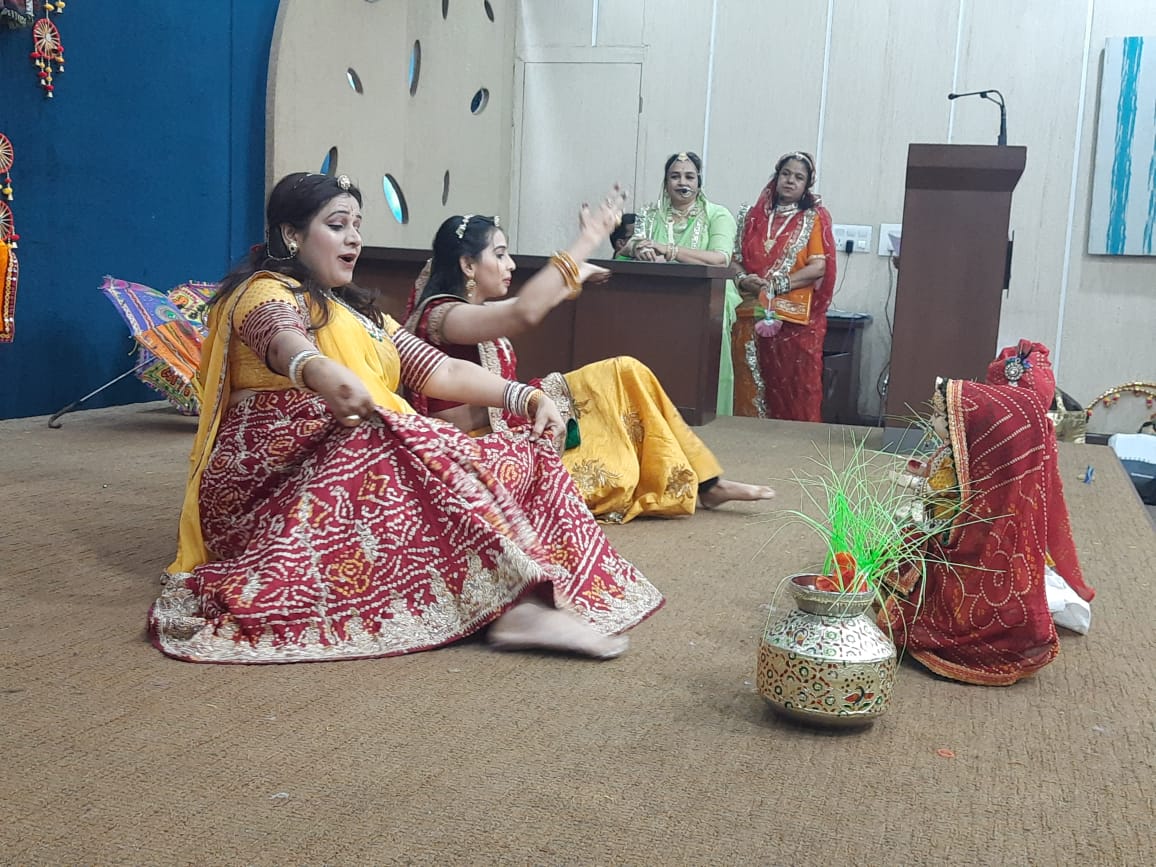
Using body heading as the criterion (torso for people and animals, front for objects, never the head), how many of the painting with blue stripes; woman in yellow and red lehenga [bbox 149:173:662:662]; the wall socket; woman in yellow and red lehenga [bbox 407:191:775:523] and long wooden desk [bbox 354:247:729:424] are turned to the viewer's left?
0

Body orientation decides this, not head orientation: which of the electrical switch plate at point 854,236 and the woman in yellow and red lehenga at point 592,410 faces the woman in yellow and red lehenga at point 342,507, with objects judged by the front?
the electrical switch plate

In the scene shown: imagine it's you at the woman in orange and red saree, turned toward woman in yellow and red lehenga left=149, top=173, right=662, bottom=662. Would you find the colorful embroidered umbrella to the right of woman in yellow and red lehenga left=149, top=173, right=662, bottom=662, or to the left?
right

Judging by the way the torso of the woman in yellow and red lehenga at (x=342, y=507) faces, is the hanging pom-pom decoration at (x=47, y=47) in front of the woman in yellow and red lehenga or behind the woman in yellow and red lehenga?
behind

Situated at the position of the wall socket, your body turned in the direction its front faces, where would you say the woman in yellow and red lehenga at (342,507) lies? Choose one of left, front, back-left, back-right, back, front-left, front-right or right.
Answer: front

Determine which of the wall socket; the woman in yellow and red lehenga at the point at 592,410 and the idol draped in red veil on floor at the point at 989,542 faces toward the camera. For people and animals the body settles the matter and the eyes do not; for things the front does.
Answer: the wall socket

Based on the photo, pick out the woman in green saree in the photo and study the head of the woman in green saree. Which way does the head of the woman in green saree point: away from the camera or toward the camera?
toward the camera

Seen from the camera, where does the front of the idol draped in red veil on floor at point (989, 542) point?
to the viewer's left

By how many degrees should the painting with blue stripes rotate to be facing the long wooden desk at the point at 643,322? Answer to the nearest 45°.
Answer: approximately 45° to its right

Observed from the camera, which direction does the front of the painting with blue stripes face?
facing the viewer

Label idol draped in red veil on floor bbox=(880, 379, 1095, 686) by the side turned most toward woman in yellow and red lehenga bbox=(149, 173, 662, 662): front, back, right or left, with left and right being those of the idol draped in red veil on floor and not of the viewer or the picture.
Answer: front

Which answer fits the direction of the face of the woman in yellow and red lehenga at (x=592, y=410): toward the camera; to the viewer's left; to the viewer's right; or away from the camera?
to the viewer's right

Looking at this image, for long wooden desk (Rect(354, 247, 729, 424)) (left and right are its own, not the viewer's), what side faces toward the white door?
back

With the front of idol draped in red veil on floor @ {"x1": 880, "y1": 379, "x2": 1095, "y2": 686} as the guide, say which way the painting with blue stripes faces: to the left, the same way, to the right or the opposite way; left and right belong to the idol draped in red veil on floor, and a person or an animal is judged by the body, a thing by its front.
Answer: to the left

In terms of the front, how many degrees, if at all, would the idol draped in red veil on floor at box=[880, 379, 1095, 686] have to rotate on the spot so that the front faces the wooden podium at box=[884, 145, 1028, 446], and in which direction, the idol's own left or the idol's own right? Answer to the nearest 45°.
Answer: approximately 90° to the idol's own right

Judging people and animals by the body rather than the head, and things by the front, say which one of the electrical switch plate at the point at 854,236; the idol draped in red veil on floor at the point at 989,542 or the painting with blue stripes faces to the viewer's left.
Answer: the idol draped in red veil on floor

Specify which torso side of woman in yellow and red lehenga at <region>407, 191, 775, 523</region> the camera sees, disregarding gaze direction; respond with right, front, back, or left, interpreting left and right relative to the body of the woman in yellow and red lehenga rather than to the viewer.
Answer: right

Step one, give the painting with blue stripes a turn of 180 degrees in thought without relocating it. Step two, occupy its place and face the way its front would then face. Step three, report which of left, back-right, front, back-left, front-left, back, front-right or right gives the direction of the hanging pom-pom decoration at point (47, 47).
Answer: back-left
